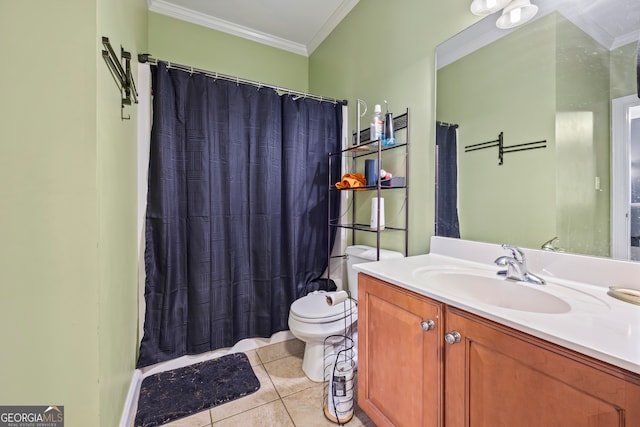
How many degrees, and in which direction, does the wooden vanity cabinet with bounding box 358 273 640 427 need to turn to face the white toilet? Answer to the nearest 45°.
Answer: approximately 90° to its right

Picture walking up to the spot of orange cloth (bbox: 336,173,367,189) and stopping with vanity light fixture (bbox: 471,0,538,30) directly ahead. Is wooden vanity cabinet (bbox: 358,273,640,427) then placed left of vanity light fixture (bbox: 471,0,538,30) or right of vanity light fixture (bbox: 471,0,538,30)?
right

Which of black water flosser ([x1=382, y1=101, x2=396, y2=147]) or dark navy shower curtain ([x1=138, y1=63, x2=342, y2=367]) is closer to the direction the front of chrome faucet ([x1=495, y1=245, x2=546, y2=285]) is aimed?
the dark navy shower curtain

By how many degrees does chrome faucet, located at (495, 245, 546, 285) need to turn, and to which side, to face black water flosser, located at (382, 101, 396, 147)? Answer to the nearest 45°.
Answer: approximately 90° to its right

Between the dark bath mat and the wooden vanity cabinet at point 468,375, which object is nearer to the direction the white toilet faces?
the dark bath mat
